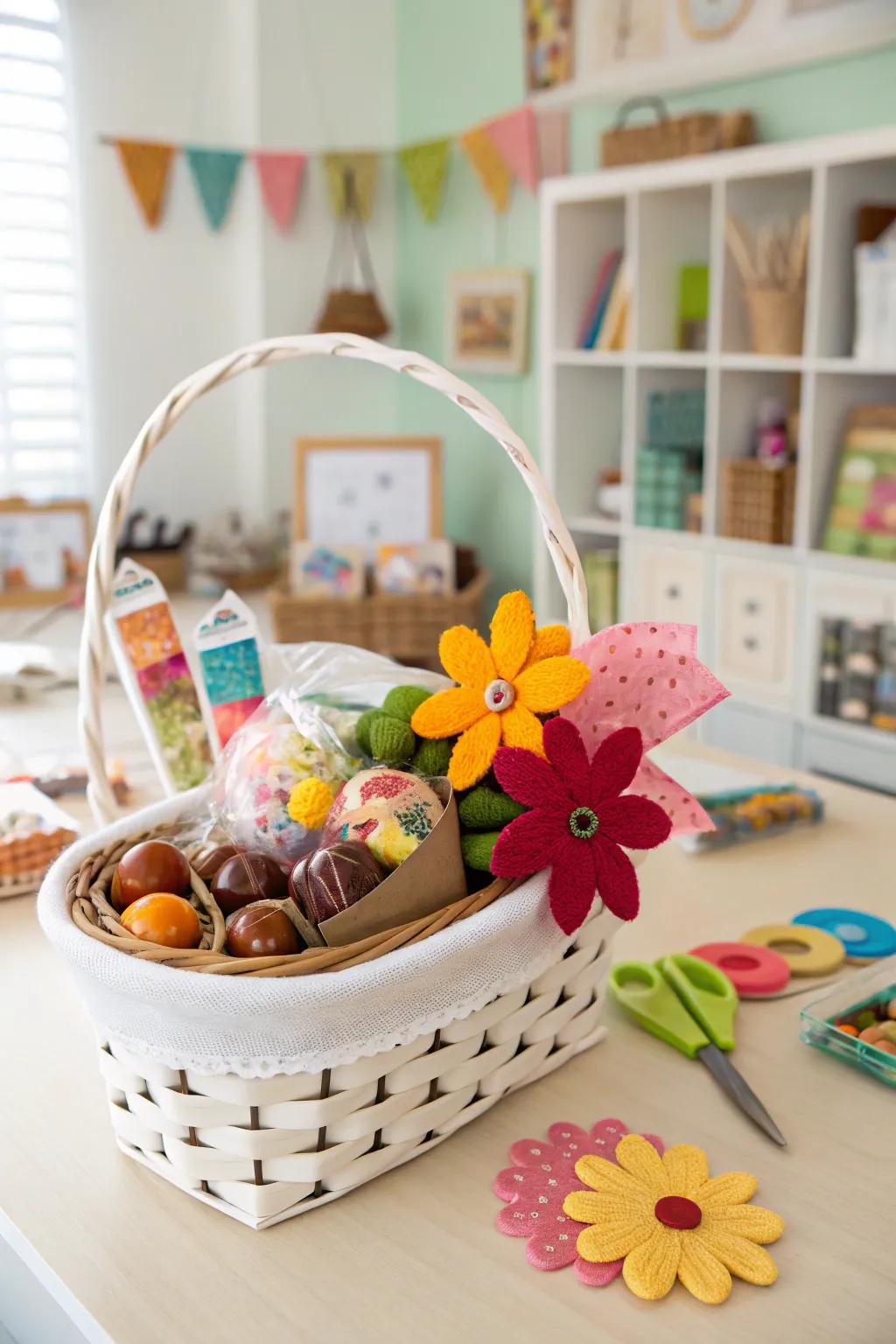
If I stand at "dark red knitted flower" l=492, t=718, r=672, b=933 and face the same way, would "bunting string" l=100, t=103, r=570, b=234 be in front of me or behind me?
behind

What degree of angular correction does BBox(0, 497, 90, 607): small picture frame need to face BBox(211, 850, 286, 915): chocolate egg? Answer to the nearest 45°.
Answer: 0° — it already faces it

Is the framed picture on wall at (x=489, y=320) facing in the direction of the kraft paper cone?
yes

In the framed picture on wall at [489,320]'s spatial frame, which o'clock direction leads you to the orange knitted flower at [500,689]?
The orange knitted flower is roughly at 12 o'clock from the framed picture on wall.

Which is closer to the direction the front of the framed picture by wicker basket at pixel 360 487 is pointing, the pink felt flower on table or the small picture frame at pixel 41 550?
the pink felt flower on table

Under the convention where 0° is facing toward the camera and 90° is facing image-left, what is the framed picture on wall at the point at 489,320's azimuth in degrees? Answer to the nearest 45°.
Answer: approximately 0°
